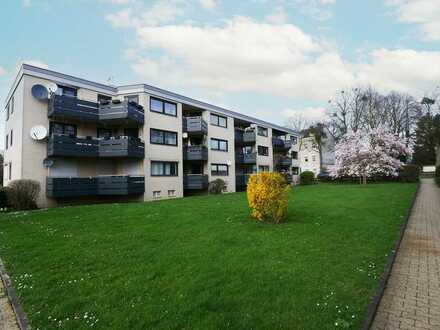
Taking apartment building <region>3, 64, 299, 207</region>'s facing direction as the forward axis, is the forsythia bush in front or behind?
in front

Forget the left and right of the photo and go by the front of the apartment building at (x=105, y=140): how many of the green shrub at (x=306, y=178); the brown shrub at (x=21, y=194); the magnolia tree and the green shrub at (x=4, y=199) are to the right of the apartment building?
2

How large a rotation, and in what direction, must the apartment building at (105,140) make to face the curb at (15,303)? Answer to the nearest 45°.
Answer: approximately 45° to its right

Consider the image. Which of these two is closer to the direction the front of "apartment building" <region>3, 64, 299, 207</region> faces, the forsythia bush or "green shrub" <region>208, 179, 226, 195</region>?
the forsythia bush

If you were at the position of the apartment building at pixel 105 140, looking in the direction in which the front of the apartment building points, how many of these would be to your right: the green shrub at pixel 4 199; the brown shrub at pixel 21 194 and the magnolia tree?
2

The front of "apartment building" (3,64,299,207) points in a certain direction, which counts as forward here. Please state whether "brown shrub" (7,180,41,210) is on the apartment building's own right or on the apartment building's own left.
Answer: on the apartment building's own right

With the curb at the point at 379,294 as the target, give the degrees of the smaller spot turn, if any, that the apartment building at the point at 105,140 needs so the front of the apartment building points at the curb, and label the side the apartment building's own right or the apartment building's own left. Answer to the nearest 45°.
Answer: approximately 45° to the apartment building's own right

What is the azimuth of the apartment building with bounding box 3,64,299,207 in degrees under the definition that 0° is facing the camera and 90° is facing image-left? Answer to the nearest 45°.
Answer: approximately 315°

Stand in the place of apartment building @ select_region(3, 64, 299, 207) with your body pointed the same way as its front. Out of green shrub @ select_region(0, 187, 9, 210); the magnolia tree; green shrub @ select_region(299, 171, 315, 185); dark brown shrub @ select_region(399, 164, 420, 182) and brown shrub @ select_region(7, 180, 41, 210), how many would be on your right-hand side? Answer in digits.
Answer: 2

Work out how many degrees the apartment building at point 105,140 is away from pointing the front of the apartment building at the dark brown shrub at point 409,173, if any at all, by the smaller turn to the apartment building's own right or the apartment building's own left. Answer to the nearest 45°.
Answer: approximately 45° to the apartment building's own left

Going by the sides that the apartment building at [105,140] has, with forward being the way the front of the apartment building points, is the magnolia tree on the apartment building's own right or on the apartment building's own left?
on the apartment building's own left

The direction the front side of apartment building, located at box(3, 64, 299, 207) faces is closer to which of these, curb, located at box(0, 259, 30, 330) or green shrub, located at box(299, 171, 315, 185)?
the curb
